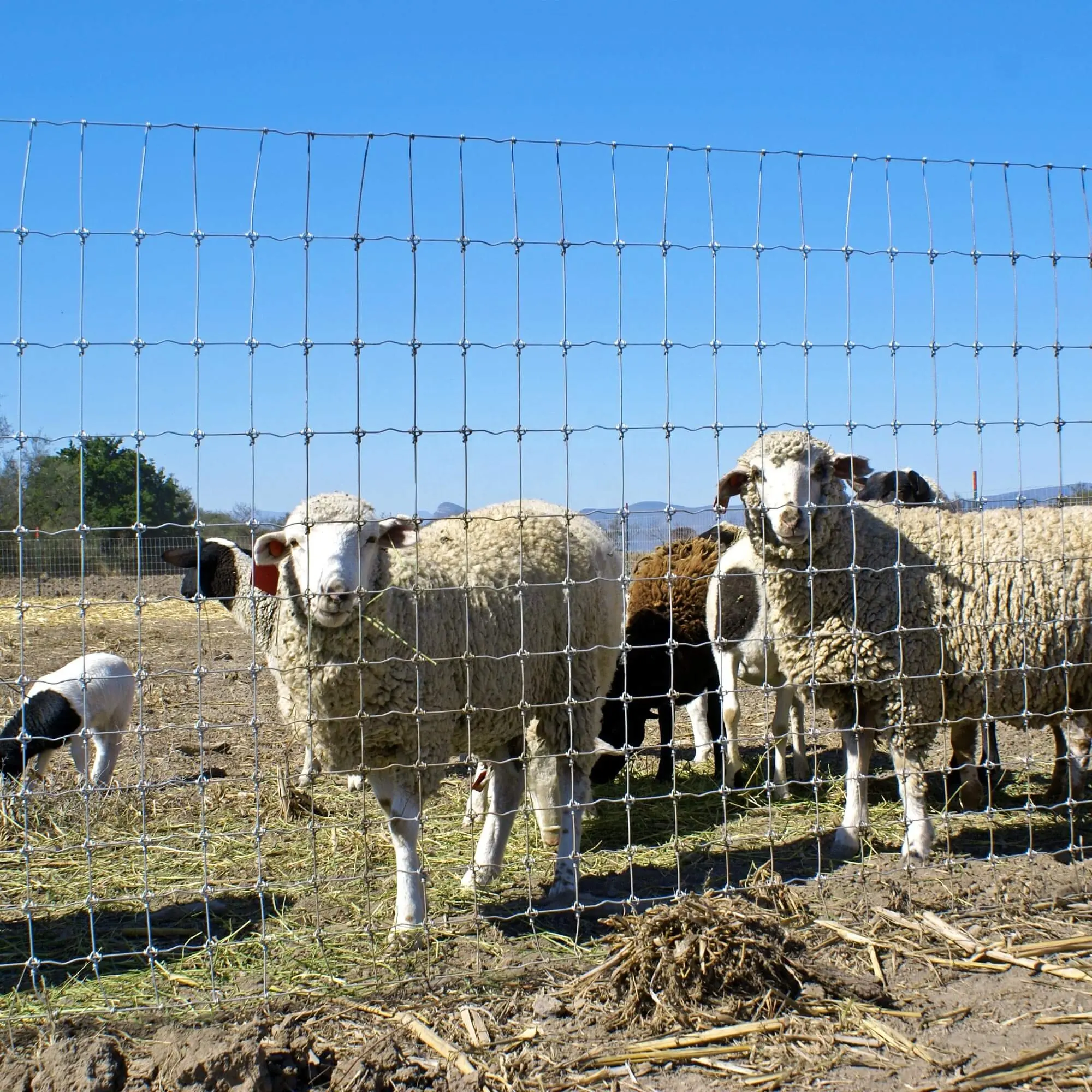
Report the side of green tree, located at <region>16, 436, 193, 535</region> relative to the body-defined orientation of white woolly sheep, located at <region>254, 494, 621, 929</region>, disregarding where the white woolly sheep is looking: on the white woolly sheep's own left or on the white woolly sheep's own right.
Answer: on the white woolly sheep's own right

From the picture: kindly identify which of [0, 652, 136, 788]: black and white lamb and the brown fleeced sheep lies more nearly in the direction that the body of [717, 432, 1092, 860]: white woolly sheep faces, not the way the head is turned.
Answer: the black and white lamb

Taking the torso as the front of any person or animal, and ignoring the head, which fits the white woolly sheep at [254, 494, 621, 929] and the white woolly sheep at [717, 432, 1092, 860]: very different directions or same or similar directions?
same or similar directions

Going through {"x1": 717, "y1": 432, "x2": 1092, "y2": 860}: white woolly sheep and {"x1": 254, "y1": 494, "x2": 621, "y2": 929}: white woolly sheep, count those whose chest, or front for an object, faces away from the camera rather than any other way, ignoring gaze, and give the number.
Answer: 0

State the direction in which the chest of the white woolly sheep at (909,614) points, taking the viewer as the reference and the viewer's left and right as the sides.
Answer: facing the viewer and to the left of the viewer

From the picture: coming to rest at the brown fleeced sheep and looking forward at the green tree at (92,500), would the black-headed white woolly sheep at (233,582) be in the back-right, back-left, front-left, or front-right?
front-left

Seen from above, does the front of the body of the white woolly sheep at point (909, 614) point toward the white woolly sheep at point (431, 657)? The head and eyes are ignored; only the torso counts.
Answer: yes

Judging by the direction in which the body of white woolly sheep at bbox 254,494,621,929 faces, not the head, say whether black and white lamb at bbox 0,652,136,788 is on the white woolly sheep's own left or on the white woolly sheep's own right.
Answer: on the white woolly sheep's own right
